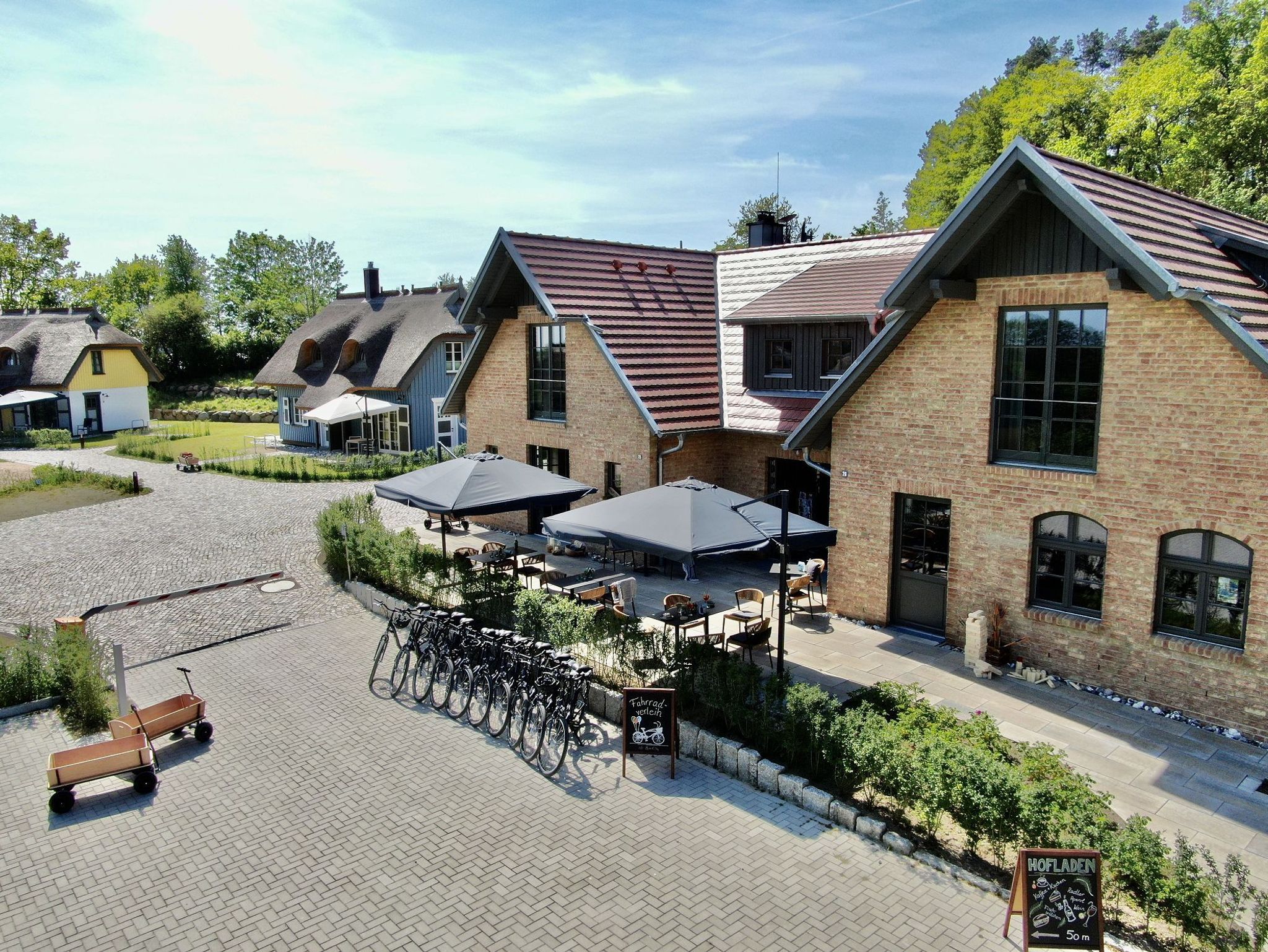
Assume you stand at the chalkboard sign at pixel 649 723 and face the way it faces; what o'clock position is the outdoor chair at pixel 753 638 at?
The outdoor chair is roughly at 7 o'clock from the chalkboard sign.

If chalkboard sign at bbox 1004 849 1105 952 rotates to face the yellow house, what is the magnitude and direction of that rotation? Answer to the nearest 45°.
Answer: approximately 135° to its right

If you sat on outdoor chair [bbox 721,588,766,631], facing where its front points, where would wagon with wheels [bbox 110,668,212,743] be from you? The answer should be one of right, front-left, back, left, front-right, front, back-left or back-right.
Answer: front

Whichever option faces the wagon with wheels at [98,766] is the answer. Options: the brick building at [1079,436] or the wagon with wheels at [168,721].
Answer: the brick building

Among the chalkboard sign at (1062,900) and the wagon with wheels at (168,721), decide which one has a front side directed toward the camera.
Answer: the chalkboard sign

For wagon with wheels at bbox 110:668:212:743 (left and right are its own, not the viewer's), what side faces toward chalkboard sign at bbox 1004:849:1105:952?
right

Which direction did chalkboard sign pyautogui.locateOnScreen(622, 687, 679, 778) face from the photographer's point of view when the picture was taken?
facing the viewer

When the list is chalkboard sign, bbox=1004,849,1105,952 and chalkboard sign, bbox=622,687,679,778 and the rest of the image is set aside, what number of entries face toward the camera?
2

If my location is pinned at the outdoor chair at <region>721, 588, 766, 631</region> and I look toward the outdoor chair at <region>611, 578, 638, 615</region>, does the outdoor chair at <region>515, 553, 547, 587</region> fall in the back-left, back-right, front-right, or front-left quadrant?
front-right

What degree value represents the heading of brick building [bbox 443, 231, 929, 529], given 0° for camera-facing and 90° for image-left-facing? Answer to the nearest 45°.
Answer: approximately 45°

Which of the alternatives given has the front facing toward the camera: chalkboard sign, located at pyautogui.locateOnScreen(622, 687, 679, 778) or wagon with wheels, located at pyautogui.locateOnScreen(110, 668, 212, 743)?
the chalkboard sign

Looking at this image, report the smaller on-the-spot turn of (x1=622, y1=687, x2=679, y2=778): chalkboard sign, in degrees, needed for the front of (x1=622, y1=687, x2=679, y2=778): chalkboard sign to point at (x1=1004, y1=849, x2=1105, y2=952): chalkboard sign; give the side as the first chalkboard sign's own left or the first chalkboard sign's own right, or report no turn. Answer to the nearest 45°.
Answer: approximately 45° to the first chalkboard sign's own left

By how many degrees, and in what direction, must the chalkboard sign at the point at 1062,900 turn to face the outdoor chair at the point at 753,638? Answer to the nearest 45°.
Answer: approximately 135° to its right

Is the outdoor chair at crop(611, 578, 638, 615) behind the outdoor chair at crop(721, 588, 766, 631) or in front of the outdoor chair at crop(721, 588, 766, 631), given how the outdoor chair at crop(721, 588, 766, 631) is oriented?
in front

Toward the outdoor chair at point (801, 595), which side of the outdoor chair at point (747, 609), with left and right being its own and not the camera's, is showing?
back

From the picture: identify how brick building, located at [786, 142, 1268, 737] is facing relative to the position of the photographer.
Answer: facing the viewer and to the left of the viewer

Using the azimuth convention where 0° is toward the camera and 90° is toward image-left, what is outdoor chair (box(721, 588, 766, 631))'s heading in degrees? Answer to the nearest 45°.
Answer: approximately 45°
